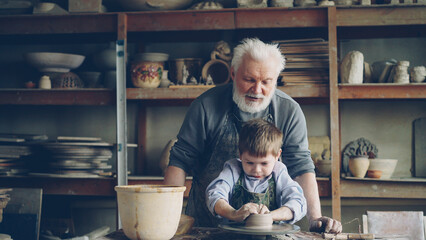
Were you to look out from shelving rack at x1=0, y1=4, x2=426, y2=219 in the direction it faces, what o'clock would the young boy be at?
The young boy is roughly at 12 o'clock from the shelving rack.

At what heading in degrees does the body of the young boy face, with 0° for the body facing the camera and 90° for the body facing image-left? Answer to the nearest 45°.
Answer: approximately 0°

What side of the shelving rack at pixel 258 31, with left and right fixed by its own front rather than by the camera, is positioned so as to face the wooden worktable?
front

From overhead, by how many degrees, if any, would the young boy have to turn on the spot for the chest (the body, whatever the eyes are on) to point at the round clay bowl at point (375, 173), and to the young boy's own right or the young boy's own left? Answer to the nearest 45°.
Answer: approximately 135° to the young boy's own left

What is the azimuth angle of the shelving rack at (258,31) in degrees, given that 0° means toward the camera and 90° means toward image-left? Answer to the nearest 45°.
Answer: approximately 0°

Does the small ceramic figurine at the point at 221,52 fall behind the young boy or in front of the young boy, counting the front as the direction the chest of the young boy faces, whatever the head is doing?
behind

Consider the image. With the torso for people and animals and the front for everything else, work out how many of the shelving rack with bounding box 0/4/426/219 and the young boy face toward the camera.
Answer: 2

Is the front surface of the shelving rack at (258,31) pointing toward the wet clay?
yes

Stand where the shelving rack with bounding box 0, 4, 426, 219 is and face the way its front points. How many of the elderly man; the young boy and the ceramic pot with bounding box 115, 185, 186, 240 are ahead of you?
3

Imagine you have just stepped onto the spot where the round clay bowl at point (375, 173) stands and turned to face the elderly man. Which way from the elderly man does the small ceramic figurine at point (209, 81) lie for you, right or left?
right

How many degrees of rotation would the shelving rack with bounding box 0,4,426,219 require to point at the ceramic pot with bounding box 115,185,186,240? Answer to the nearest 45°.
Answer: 0° — it already faces it
